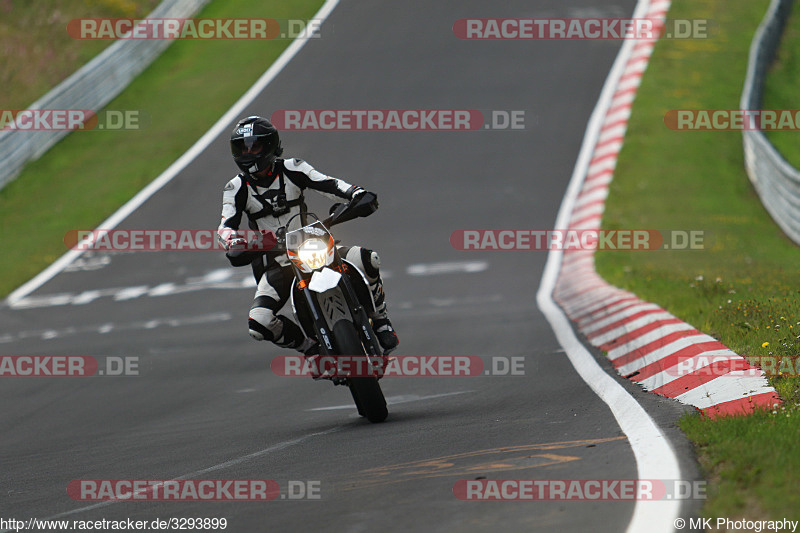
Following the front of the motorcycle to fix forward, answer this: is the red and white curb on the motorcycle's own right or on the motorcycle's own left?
on the motorcycle's own left

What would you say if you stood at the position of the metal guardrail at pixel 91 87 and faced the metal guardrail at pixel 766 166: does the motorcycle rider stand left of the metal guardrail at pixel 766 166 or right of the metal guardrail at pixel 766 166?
right

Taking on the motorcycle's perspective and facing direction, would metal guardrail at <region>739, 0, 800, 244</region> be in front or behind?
behind

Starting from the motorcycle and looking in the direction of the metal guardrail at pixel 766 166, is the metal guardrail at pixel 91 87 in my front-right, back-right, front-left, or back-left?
front-left

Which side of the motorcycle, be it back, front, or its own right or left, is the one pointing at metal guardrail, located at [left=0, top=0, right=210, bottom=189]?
back

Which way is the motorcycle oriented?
toward the camera
